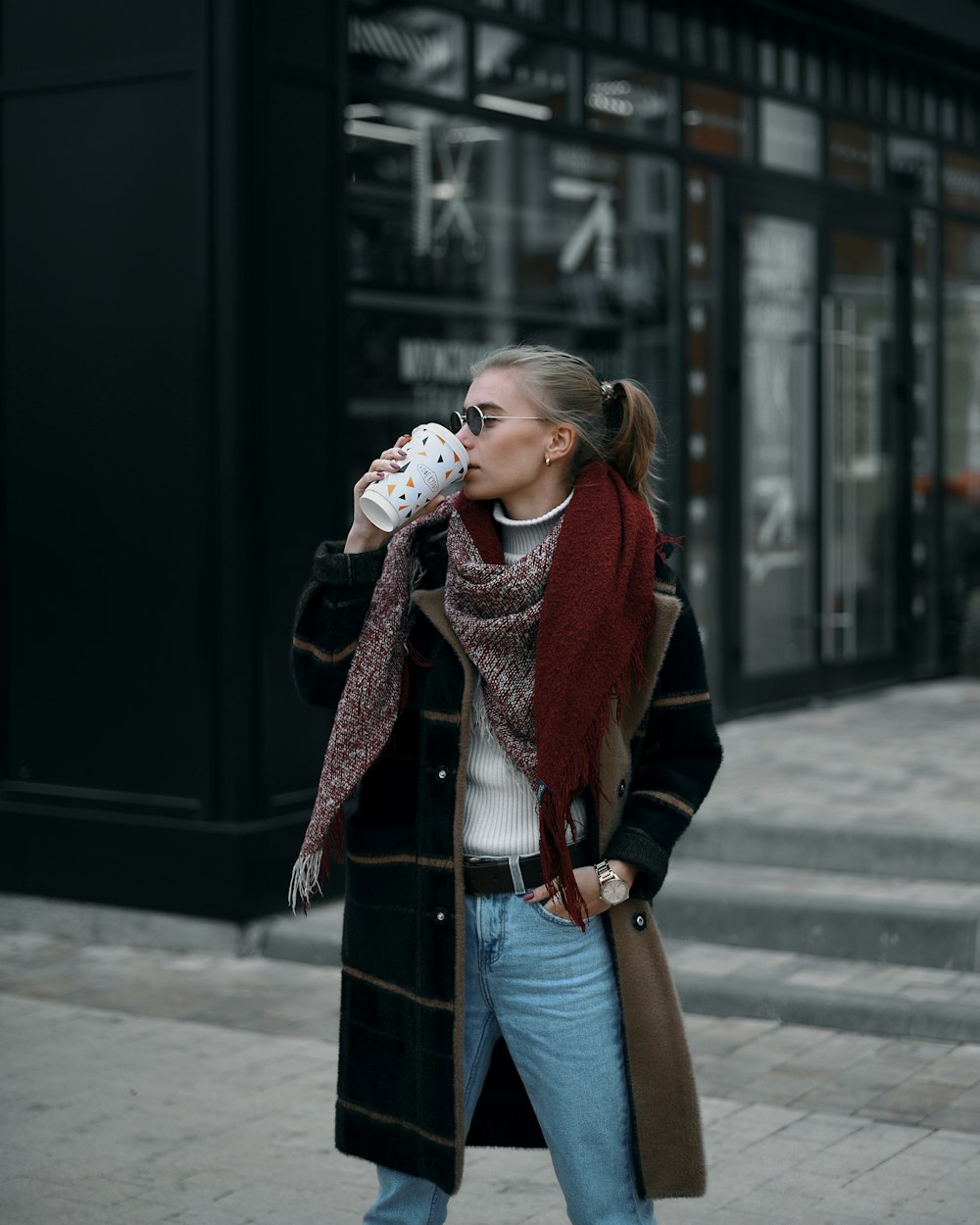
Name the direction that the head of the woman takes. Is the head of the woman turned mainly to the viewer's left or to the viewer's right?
to the viewer's left

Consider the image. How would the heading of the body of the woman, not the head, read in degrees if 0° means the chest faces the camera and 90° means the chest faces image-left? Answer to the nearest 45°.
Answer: approximately 45°

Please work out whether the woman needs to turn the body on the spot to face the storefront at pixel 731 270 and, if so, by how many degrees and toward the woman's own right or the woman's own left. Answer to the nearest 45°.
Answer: approximately 135° to the woman's own right

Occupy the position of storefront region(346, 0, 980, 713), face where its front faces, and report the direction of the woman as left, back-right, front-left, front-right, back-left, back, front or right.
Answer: front-right

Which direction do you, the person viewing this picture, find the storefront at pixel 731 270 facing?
facing the viewer and to the right of the viewer

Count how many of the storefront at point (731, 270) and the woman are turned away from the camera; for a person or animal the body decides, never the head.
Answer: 0
